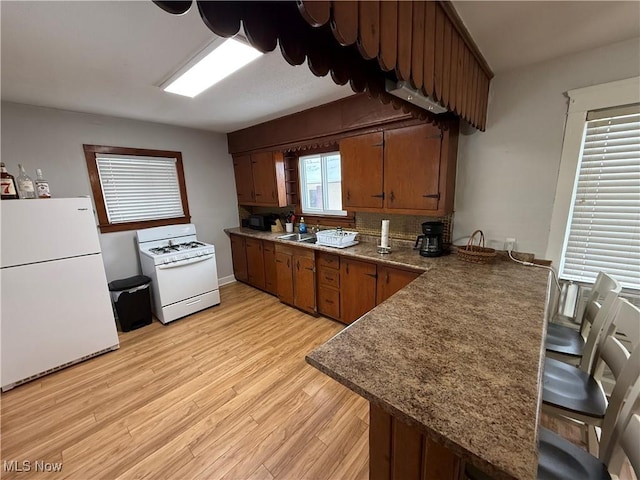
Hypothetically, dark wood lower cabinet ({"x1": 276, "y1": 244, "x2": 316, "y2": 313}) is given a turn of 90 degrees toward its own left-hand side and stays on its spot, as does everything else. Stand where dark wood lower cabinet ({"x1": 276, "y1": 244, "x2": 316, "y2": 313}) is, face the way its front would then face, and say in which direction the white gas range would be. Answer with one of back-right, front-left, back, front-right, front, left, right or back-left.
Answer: back-right

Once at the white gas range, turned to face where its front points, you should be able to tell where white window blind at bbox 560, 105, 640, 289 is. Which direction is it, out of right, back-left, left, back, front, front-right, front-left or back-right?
front

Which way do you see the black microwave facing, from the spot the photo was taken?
facing the viewer and to the left of the viewer

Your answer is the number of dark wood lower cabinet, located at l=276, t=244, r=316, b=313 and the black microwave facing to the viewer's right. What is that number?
0

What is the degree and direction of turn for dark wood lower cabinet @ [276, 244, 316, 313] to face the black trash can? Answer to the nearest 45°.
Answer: approximately 45° to its right

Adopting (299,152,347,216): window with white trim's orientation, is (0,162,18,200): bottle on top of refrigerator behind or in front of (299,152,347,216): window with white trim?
in front

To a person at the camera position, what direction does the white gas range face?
facing the viewer and to the right of the viewer

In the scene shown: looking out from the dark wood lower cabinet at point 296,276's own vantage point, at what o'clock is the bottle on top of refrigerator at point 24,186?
The bottle on top of refrigerator is roughly at 1 o'clock from the dark wood lower cabinet.

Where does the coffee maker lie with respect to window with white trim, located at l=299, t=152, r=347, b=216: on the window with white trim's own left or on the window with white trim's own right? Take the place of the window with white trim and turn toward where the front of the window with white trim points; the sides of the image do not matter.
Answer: on the window with white trim's own left

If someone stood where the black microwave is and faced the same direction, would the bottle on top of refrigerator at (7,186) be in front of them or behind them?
in front
